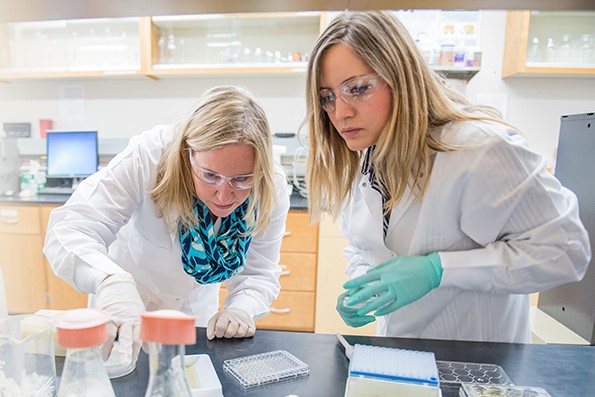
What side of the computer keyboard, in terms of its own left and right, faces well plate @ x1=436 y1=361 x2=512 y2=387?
front

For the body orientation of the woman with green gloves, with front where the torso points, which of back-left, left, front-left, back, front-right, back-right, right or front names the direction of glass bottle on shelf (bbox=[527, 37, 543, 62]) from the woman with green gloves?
back-right

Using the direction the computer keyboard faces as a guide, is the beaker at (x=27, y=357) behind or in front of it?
in front

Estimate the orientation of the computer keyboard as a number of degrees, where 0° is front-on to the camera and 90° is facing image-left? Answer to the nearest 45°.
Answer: approximately 0°

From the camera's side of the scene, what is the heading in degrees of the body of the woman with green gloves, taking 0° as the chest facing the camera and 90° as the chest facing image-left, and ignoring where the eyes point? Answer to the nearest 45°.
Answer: approximately 45°

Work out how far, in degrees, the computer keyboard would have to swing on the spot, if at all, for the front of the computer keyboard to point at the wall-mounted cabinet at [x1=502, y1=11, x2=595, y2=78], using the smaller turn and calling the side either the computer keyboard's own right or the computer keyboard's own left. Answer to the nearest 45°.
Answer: approximately 45° to the computer keyboard's own left

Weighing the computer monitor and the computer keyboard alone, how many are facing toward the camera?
2

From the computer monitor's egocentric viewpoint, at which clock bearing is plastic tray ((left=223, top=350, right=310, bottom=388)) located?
The plastic tray is roughly at 12 o'clock from the computer monitor.

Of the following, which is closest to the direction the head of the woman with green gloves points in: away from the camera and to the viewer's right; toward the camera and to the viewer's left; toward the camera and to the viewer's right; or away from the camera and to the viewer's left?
toward the camera and to the viewer's left

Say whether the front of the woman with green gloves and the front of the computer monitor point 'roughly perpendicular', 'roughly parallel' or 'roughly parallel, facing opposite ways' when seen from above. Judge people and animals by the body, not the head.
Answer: roughly perpendicular

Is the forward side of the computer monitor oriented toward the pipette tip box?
yes

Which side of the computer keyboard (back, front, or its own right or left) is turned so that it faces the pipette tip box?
front

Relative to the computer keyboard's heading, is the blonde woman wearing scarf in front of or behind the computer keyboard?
in front
